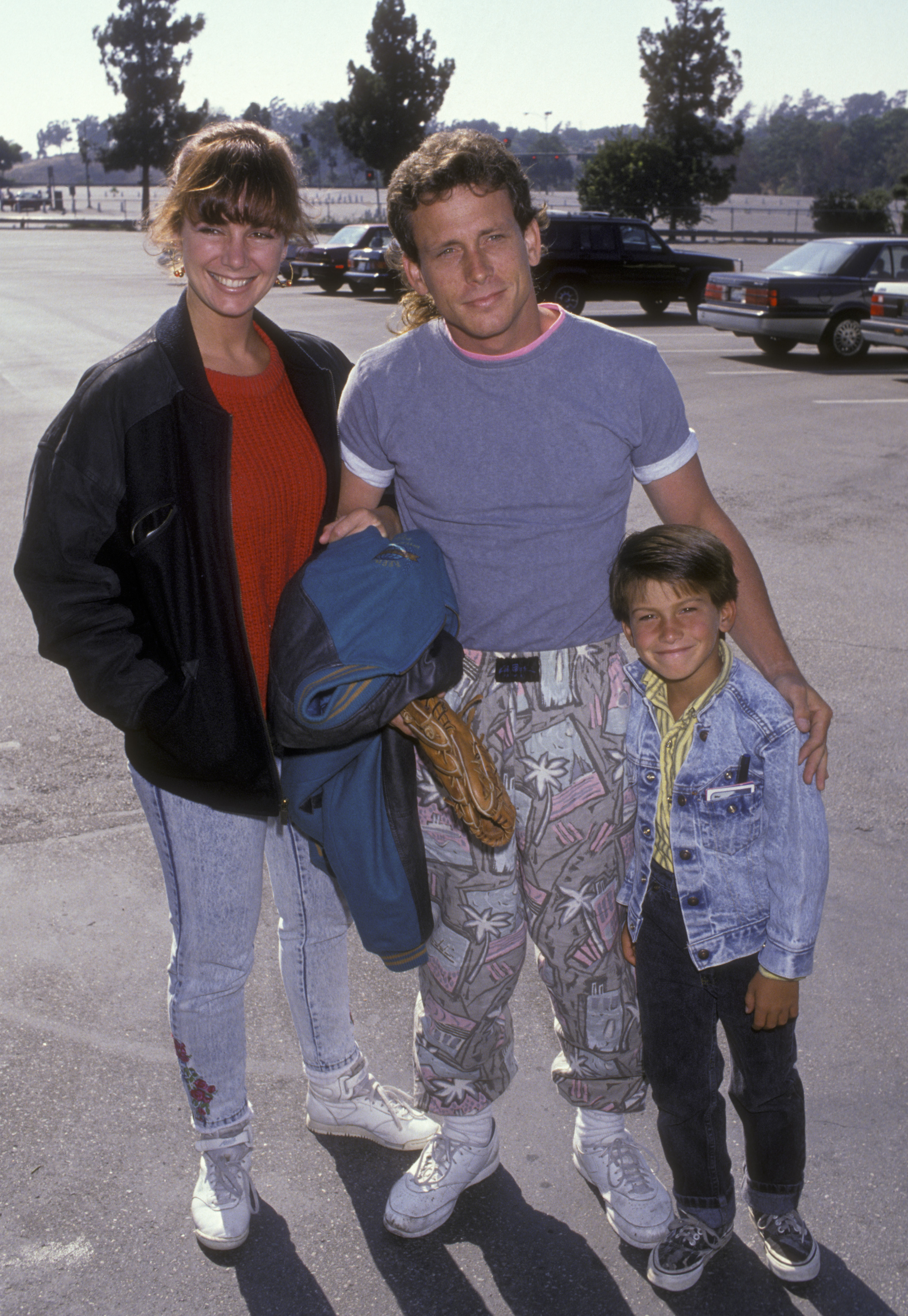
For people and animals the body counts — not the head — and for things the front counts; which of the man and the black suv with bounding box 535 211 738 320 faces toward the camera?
the man

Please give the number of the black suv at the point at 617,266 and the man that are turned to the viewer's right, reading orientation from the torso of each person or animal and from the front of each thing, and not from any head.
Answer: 1

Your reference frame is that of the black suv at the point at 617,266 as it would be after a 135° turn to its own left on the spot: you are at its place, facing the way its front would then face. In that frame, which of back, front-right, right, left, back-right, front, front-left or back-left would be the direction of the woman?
back-left

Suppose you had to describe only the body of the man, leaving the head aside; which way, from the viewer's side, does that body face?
toward the camera

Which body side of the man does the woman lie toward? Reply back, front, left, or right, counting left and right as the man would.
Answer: right

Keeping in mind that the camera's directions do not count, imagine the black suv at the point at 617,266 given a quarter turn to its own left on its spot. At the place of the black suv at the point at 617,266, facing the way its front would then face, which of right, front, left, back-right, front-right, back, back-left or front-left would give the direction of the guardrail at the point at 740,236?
front

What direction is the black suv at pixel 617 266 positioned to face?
to the viewer's right

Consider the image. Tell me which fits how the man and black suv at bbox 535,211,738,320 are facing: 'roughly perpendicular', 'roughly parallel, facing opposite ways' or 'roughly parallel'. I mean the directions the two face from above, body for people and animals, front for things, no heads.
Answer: roughly perpendicular

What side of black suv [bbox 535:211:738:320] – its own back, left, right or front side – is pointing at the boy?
right

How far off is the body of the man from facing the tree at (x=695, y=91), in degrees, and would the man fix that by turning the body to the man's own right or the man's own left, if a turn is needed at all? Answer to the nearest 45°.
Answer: approximately 180°

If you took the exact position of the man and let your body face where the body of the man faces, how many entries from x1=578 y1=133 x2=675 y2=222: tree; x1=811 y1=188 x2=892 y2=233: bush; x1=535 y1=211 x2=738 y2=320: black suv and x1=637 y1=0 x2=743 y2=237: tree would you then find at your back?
4

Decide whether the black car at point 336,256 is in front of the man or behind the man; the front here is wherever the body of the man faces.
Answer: behind

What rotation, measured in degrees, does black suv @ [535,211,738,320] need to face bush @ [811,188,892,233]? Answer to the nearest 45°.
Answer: approximately 90° to its left

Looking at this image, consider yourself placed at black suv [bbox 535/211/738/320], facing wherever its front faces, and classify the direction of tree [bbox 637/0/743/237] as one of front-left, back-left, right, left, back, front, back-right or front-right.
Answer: left

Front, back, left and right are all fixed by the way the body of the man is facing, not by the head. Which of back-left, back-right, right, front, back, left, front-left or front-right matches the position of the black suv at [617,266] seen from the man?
back
